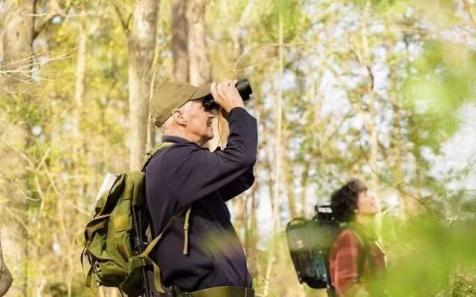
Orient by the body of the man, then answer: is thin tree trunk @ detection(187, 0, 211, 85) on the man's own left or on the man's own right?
on the man's own left

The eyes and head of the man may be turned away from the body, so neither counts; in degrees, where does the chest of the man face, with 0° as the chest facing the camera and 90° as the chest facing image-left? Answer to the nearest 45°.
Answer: approximately 270°

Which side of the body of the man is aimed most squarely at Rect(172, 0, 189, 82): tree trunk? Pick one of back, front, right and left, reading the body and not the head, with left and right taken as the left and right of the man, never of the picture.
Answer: left

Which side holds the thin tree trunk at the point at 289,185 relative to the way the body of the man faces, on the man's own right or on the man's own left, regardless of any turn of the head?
on the man's own left

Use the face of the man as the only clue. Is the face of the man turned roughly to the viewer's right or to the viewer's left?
to the viewer's right

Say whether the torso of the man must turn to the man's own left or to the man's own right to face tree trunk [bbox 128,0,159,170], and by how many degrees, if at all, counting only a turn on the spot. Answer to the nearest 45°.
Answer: approximately 90° to the man's own left

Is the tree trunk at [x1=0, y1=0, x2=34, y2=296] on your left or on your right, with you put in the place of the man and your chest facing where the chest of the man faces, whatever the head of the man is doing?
on your left

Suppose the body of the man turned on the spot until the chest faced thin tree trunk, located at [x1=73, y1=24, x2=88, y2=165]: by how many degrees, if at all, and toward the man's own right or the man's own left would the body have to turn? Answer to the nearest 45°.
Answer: approximately 90° to the man's own left

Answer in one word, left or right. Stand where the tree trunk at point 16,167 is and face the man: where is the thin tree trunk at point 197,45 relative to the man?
left
